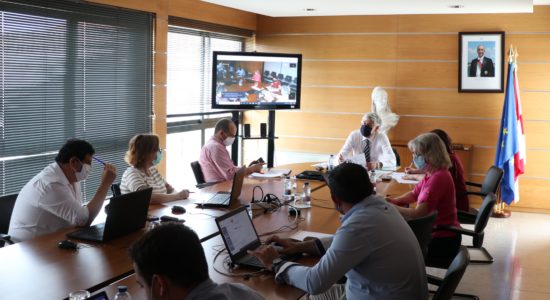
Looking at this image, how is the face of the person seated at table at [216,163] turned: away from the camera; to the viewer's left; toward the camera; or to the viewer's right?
to the viewer's right

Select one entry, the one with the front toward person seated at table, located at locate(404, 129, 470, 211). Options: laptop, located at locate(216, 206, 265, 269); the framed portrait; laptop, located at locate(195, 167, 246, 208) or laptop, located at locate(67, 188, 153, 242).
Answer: the framed portrait

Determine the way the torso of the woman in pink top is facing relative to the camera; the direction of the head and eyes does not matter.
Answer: to the viewer's left

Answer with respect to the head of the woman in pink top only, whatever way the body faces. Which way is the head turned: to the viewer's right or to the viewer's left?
to the viewer's left

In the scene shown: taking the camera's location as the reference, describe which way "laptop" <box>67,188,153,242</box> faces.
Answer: facing away from the viewer and to the left of the viewer

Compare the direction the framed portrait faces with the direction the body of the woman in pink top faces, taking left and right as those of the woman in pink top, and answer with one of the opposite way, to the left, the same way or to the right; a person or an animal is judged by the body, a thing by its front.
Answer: to the left

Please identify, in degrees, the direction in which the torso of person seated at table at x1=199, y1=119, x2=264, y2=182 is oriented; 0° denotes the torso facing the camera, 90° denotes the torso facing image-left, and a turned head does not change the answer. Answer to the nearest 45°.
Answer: approximately 270°

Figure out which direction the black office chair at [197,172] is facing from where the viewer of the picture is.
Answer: facing to the right of the viewer

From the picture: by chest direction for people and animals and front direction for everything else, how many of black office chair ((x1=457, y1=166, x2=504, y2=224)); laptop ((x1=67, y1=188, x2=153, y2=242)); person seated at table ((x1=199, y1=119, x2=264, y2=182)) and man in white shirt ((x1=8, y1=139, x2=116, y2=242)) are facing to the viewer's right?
2

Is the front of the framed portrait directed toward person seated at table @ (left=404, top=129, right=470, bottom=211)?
yes

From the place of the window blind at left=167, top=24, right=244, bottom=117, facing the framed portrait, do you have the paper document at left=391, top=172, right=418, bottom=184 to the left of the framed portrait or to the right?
right

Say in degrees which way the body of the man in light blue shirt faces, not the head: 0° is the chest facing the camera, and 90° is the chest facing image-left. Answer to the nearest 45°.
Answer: approximately 135°

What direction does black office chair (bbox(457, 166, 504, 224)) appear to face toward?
to the viewer's left

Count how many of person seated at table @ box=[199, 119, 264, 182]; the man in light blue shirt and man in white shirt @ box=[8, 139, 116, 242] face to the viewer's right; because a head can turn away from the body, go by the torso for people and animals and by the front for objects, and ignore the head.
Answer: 2

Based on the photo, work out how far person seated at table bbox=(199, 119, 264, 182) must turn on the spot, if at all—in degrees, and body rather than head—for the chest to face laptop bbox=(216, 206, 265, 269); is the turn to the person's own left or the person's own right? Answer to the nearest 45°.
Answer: approximately 90° to the person's own right
